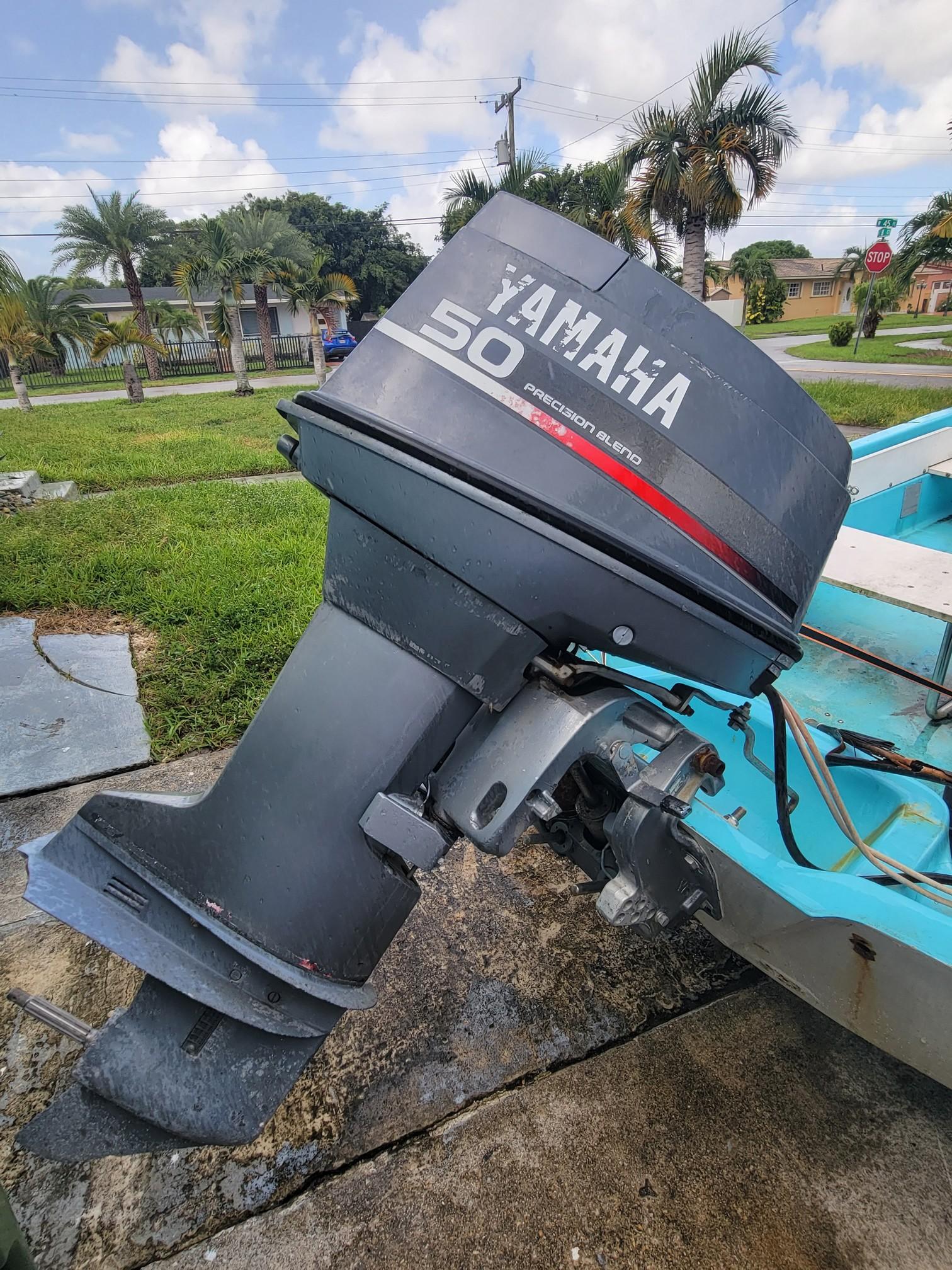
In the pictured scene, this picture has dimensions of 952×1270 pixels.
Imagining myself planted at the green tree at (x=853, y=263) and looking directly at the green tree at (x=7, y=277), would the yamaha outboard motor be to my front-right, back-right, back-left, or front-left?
front-left

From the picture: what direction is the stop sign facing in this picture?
toward the camera

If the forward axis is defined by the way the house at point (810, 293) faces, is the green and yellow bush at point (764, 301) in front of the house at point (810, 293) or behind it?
in front

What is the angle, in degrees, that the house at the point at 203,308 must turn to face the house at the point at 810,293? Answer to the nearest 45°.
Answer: approximately 90° to its left

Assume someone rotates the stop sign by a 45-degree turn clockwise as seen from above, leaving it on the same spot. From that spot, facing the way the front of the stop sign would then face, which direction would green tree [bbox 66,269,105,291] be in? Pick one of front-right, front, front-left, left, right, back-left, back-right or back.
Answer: front-right

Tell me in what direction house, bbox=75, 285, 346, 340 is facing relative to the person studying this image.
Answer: facing the viewer

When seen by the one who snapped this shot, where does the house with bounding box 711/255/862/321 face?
facing the viewer

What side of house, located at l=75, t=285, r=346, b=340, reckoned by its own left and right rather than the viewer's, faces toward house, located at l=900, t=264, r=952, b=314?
left

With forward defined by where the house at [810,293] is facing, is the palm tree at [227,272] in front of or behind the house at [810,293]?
in front

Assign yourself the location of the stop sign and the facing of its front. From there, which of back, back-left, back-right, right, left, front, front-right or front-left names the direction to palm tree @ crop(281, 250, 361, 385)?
right

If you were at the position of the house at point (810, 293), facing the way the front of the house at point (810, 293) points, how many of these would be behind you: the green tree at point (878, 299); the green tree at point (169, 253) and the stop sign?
0

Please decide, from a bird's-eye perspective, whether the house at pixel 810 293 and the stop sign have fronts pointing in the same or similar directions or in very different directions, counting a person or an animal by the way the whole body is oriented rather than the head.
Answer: same or similar directions

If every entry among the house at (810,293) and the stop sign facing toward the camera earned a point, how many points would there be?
2

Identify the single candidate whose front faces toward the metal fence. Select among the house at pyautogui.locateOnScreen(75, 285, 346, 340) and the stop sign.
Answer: the house

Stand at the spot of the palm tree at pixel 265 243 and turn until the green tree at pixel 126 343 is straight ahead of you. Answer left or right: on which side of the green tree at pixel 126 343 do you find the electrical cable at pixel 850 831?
left

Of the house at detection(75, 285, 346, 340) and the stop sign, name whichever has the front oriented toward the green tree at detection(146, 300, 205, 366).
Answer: the house

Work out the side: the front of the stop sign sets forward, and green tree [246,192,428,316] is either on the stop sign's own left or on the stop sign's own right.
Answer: on the stop sign's own right
